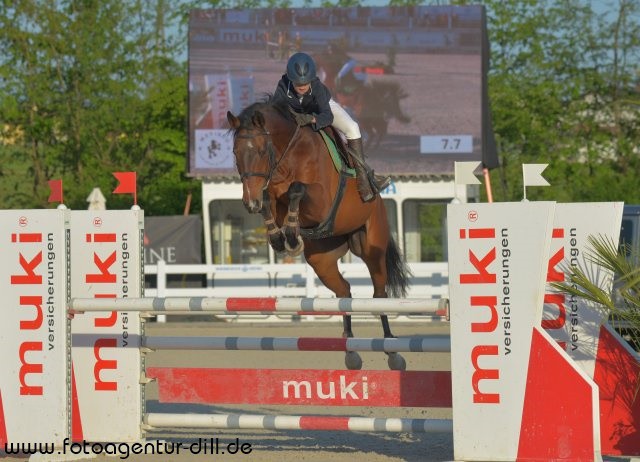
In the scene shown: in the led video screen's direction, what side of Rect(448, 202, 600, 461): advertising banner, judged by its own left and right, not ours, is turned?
back

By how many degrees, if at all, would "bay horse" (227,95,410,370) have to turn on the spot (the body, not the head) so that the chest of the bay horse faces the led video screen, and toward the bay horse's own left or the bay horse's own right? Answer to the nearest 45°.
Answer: approximately 135° to the bay horse's own right

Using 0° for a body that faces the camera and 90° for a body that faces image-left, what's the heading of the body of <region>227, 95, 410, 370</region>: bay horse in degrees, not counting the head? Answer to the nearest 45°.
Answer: approximately 45°

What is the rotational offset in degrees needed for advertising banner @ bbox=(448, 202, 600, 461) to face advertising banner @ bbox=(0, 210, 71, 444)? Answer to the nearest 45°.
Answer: approximately 90° to its right

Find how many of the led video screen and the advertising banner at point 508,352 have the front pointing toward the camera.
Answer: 2

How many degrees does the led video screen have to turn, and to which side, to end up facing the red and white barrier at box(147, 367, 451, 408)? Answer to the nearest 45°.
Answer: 0° — it already faces it

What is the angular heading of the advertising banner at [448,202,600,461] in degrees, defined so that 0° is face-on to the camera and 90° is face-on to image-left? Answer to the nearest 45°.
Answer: approximately 0°
